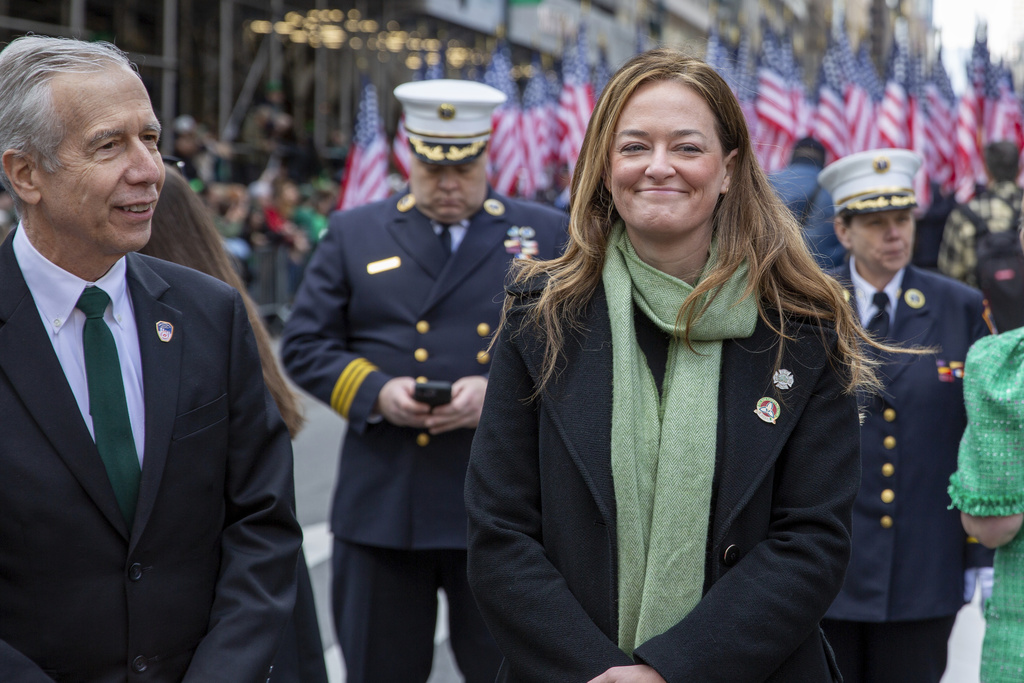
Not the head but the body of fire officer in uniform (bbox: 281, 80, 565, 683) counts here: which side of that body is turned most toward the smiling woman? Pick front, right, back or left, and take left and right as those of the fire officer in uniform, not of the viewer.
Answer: front

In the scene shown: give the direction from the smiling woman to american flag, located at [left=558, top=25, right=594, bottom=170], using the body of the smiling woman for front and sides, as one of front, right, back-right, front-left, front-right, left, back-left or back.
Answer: back

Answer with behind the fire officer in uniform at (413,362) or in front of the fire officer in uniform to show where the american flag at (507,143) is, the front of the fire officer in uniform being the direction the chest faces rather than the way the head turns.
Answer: behind

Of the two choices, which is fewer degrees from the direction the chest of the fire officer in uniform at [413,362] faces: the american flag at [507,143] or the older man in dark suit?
the older man in dark suit

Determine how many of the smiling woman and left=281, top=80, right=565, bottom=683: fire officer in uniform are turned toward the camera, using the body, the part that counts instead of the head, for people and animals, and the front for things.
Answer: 2

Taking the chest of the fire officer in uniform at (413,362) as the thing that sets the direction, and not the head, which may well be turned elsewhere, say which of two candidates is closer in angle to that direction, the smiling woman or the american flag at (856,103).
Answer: the smiling woman

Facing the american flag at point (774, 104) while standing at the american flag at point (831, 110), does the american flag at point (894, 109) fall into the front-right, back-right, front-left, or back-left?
back-right

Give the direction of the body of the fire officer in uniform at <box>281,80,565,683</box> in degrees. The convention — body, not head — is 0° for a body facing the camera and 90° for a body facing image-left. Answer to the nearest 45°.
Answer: approximately 0°

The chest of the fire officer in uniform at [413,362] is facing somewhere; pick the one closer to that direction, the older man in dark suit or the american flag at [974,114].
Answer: the older man in dark suit

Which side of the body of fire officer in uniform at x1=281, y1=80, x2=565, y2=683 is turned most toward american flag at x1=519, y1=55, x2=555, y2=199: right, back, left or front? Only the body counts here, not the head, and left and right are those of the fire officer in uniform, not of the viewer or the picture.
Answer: back

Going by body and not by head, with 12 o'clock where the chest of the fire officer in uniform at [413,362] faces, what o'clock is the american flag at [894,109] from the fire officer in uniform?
The american flag is roughly at 7 o'clock from the fire officer in uniform.

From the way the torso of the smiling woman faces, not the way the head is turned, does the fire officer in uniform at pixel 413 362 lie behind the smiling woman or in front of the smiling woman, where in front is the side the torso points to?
behind

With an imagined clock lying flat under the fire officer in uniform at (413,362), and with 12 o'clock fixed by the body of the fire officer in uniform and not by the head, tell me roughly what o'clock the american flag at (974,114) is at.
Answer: The american flag is roughly at 7 o'clock from the fire officer in uniform.

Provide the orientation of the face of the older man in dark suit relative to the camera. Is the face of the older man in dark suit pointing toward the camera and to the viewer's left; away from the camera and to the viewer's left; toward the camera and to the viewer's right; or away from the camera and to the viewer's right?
toward the camera and to the viewer's right

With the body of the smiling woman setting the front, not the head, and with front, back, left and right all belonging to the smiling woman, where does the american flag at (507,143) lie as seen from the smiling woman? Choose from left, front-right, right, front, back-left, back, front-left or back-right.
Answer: back

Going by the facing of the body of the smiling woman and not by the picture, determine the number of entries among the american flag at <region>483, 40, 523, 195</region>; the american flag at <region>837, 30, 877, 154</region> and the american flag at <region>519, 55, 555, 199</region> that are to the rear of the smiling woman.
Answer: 3

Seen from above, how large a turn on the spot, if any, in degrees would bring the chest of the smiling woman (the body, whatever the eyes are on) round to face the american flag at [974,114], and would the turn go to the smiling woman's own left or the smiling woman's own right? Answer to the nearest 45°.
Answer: approximately 180°
